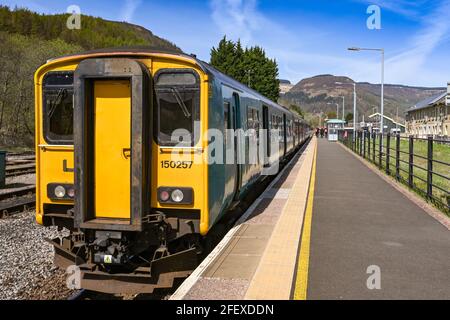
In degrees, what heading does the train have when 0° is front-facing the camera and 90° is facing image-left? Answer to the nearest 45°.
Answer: approximately 45°

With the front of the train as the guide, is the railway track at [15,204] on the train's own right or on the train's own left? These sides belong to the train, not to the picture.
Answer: on the train's own right
